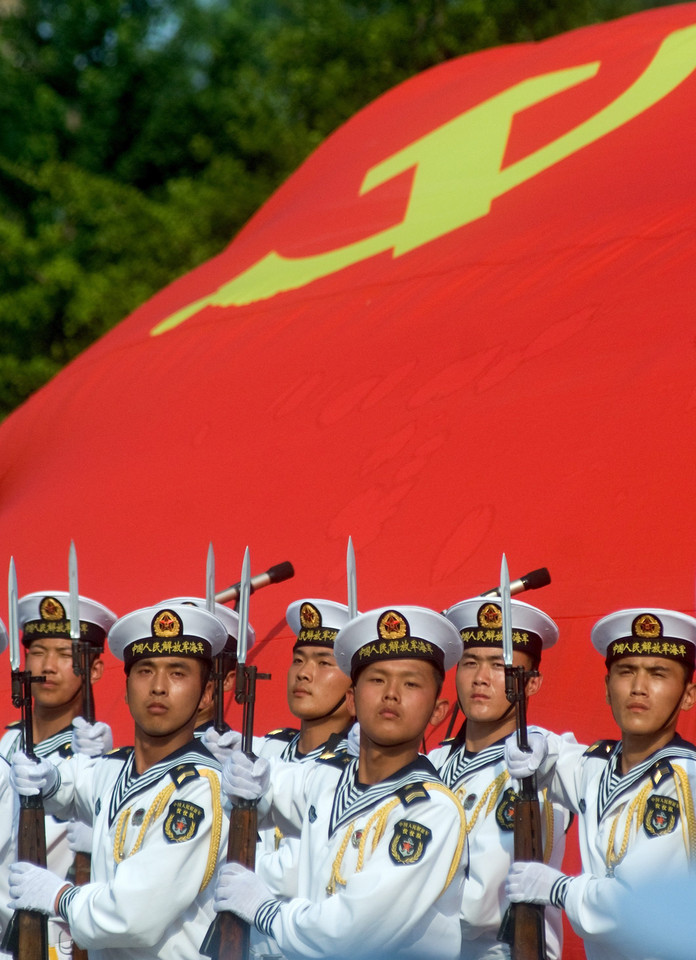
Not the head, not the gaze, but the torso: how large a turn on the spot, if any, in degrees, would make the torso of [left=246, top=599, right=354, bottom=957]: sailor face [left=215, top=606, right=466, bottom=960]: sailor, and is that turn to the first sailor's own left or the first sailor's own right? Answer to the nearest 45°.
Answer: approximately 45° to the first sailor's own left

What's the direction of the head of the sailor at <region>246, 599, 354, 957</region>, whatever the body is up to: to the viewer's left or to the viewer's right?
to the viewer's left

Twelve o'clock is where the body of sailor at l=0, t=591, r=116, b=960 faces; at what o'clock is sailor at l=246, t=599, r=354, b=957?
sailor at l=246, t=599, r=354, b=957 is roughly at 8 o'clock from sailor at l=0, t=591, r=116, b=960.

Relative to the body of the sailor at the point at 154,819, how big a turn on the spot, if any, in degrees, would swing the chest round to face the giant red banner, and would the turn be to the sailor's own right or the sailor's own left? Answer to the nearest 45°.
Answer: approximately 180°

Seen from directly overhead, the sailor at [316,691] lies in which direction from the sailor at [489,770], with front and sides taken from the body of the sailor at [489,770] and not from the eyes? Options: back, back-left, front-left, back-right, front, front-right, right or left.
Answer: right

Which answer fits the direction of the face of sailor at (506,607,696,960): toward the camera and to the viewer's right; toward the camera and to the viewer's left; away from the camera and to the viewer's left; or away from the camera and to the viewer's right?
toward the camera and to the viewer's left

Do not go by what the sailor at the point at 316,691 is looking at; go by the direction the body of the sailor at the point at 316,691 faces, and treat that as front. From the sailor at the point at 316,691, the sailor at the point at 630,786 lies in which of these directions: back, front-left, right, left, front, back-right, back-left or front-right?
left
